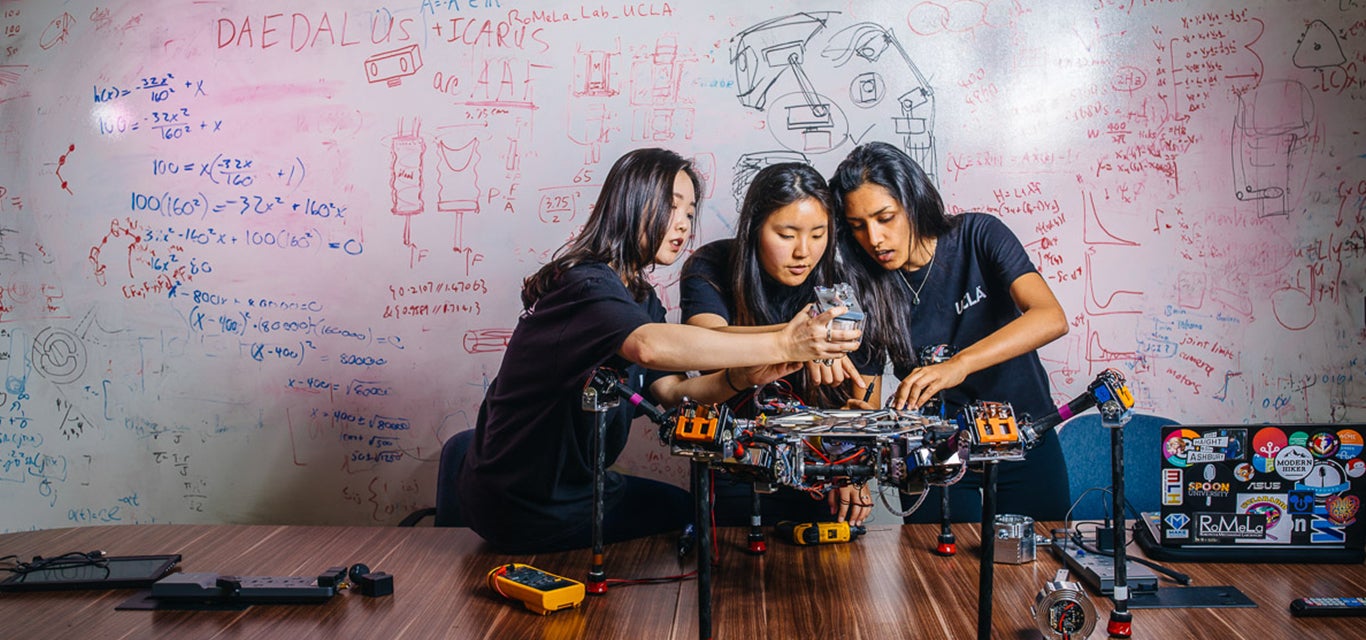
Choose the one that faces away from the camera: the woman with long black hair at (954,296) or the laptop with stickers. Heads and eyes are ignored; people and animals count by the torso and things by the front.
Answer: the laptop with stickers

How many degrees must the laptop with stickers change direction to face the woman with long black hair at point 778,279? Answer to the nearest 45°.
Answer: approximately 90° to its left

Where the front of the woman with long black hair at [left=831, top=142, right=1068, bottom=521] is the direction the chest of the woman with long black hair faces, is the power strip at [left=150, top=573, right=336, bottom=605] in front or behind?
in front

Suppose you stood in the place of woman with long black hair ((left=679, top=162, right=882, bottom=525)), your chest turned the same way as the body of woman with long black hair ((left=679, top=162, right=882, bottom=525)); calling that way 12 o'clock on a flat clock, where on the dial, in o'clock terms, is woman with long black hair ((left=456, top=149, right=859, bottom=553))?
woman with long black hair ((left=456, top=149, right=859, bottom=553)) is roughly at 3 o'clock from woman with long black hair ((left=679, top=162, right=882, bottom=525)).

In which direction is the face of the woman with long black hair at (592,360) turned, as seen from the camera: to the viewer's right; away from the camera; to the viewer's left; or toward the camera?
to the viewer's right

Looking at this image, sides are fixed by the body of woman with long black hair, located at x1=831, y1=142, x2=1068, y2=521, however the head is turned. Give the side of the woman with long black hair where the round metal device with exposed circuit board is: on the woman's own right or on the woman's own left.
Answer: on the woman's own left

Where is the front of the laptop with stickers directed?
away from the camera

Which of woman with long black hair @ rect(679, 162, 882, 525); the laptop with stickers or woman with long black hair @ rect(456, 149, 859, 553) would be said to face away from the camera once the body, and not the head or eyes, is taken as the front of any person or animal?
the laptop with stickers

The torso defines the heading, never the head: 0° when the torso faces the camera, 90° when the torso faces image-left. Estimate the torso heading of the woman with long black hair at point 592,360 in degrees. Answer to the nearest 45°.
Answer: approximately 270°

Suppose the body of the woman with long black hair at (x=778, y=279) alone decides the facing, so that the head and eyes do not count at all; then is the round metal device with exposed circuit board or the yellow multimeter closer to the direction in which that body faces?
the round metal device with exposed circuit board

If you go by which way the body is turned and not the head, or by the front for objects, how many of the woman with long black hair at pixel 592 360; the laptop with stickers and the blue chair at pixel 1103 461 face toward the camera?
1

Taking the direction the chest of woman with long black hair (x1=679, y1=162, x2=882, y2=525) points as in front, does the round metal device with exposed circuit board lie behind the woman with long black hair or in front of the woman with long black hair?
in front
